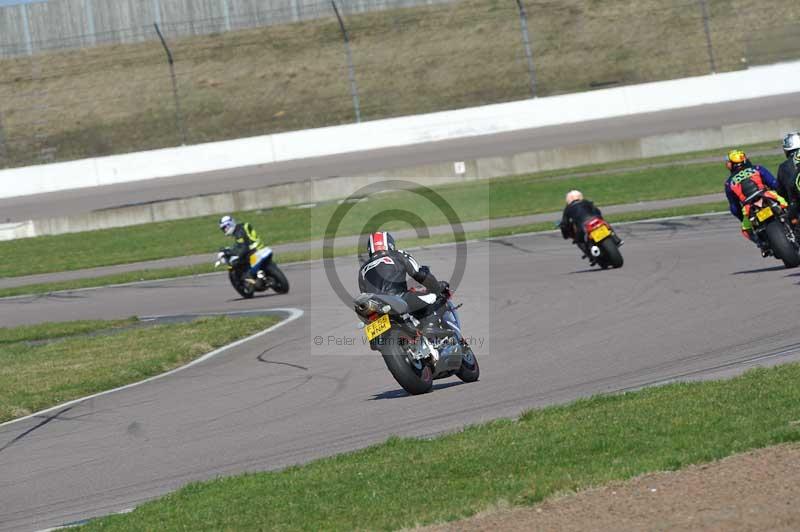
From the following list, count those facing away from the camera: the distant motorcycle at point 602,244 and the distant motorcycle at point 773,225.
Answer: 2

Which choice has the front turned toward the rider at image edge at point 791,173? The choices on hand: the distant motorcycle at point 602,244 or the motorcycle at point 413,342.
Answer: the motorcycle

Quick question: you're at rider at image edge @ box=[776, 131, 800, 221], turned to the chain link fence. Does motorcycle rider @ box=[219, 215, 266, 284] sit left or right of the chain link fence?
left

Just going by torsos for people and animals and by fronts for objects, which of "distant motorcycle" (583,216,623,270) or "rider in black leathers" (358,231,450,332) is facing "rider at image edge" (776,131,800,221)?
the rider in black leathers

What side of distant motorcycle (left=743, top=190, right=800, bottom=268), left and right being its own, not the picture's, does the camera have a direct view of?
back

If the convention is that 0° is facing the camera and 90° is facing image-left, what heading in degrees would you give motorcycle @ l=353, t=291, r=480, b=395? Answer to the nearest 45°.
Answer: approximately 225°

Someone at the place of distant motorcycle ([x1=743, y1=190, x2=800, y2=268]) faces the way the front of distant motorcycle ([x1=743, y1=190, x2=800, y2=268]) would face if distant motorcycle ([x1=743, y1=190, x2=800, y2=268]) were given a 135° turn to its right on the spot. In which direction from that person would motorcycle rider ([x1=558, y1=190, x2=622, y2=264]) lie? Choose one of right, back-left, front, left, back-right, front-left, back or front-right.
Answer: back

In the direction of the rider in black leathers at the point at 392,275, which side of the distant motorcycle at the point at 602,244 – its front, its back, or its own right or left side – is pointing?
back

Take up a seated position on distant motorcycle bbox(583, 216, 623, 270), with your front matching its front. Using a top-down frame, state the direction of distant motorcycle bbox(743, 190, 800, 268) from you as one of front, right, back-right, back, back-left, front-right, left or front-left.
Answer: back-right

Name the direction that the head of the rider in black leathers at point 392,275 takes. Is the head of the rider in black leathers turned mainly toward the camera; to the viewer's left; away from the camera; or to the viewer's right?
away from the camera

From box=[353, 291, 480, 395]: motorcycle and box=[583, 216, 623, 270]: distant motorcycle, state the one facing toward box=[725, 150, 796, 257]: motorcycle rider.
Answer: the motorcycle

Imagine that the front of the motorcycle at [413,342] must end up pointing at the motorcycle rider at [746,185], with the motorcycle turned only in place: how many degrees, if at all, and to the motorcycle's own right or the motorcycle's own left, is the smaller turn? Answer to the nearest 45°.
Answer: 0° — it already faces them

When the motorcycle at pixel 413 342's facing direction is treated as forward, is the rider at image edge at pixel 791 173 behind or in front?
in front

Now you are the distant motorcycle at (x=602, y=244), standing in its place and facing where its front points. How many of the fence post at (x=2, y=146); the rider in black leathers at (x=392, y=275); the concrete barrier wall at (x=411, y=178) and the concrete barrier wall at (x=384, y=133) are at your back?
1

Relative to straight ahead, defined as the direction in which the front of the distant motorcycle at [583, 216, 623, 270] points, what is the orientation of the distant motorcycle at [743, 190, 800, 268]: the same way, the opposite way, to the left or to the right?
the same way

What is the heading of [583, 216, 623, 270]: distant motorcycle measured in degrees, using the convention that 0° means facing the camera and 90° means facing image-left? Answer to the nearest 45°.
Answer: approximately 180°

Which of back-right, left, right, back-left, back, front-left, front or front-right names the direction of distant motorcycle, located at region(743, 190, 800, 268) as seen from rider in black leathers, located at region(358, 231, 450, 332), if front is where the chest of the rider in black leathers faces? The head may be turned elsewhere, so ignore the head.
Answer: front

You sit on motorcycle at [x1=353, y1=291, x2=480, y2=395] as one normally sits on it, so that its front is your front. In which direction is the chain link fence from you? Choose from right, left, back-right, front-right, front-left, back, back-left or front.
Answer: front-left
